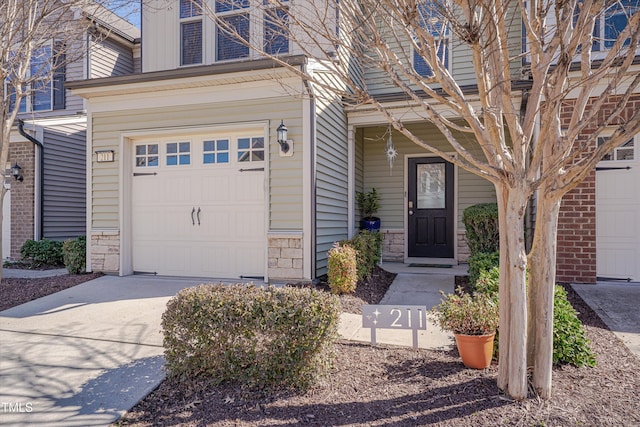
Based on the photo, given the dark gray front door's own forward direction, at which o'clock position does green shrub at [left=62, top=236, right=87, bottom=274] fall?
The green shrub is roughly at 2 o'clock from the dark gray front door.

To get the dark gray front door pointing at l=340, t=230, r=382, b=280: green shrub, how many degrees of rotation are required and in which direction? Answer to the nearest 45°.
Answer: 0° — it already faces it

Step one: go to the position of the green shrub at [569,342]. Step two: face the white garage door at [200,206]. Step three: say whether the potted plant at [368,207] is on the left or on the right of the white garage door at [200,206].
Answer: right

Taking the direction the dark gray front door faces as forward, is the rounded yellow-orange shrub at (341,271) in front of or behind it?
in front

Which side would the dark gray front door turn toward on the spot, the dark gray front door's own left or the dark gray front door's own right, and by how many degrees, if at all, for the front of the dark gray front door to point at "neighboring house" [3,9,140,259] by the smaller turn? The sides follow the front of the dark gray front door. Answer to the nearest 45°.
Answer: approximately 90° to the dark gray front door's own right

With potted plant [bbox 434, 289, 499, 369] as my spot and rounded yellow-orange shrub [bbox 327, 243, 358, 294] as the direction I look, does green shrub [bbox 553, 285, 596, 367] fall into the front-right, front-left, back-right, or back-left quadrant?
back-right

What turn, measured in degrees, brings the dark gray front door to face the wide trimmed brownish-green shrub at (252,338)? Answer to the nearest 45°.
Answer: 0° — it already faces it

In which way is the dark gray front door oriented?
toward the camera

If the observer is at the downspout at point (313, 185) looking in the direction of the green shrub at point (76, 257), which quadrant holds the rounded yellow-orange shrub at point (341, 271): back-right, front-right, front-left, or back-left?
back-left

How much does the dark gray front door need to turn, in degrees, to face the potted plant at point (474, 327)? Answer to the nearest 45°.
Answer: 0° — it already faces it

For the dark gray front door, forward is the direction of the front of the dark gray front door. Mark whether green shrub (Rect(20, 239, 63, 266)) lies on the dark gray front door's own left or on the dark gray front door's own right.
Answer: on the dark gray front door's own right

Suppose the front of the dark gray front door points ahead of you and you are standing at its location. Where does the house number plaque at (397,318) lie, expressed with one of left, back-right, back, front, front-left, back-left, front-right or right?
front

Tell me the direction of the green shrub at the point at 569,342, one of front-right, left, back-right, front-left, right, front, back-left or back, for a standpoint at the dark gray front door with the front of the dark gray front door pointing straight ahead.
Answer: front

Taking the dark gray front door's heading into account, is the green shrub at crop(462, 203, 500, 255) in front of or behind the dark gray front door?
in front

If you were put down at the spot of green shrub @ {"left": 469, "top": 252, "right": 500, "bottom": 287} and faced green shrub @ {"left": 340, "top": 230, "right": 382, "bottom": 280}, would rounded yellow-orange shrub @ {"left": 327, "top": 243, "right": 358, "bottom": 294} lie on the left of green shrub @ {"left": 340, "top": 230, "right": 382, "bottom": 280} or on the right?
left
